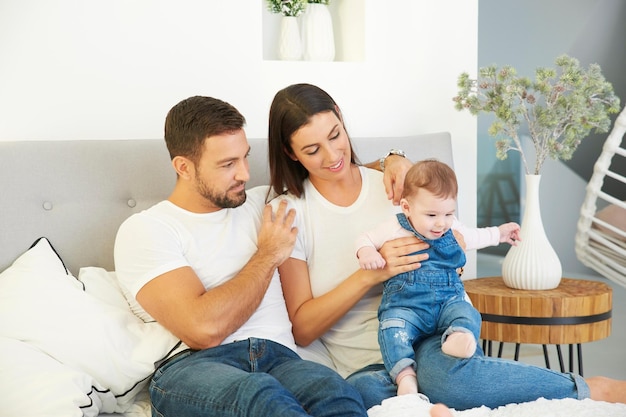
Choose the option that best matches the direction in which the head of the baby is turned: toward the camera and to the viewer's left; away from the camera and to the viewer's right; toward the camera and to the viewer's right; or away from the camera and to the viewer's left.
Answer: toward the camera and to the viewer's right

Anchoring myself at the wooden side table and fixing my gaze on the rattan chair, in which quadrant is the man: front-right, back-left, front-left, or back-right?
back-left

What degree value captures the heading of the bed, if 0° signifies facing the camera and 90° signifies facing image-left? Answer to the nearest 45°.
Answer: approximately 0°

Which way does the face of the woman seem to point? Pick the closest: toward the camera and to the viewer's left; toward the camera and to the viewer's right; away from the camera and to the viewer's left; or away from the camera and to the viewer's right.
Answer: toward the camera and to the viewer's right

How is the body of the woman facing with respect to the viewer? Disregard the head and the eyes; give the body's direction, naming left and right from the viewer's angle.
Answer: facing the viewer and to the right of the viewer

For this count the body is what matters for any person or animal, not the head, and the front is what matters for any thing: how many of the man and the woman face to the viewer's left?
0

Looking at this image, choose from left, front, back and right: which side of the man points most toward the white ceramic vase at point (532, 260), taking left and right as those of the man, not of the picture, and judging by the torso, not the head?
left

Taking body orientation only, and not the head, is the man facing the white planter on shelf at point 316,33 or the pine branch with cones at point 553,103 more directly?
the pine branch with cones

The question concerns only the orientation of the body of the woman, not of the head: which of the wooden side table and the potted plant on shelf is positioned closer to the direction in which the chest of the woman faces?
the wooden side table

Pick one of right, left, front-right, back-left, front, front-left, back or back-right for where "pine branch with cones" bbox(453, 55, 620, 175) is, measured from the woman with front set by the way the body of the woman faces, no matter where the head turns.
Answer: left

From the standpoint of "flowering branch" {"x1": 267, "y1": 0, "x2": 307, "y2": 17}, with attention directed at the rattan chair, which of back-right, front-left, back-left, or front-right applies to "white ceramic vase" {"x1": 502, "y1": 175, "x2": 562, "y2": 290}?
front-right
